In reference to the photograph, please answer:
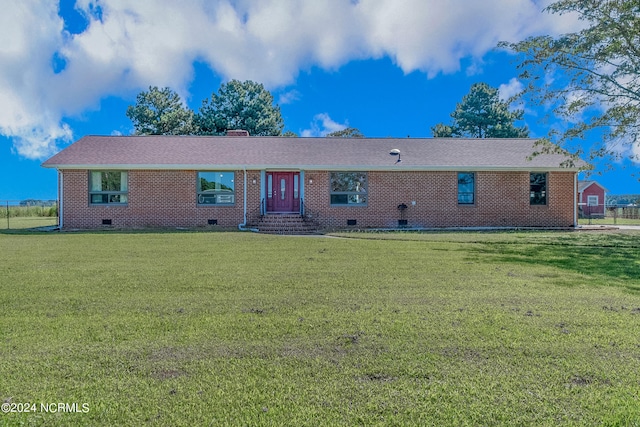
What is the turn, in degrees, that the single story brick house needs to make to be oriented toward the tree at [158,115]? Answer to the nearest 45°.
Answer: approximately 135° to its right

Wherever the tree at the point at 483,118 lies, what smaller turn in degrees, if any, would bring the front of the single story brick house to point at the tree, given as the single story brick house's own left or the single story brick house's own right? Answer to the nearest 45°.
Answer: approximately 135° to the single story brick house's own left

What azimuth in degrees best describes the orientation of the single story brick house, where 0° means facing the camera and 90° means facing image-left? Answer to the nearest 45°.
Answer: approximately 0°

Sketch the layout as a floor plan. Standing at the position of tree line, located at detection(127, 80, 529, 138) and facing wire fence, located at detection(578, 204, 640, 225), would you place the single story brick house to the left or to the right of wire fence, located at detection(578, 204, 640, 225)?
right

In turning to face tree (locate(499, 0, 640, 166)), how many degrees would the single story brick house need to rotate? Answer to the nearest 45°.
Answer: approximately 90° to its left

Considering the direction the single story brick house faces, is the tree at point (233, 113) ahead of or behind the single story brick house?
behind
